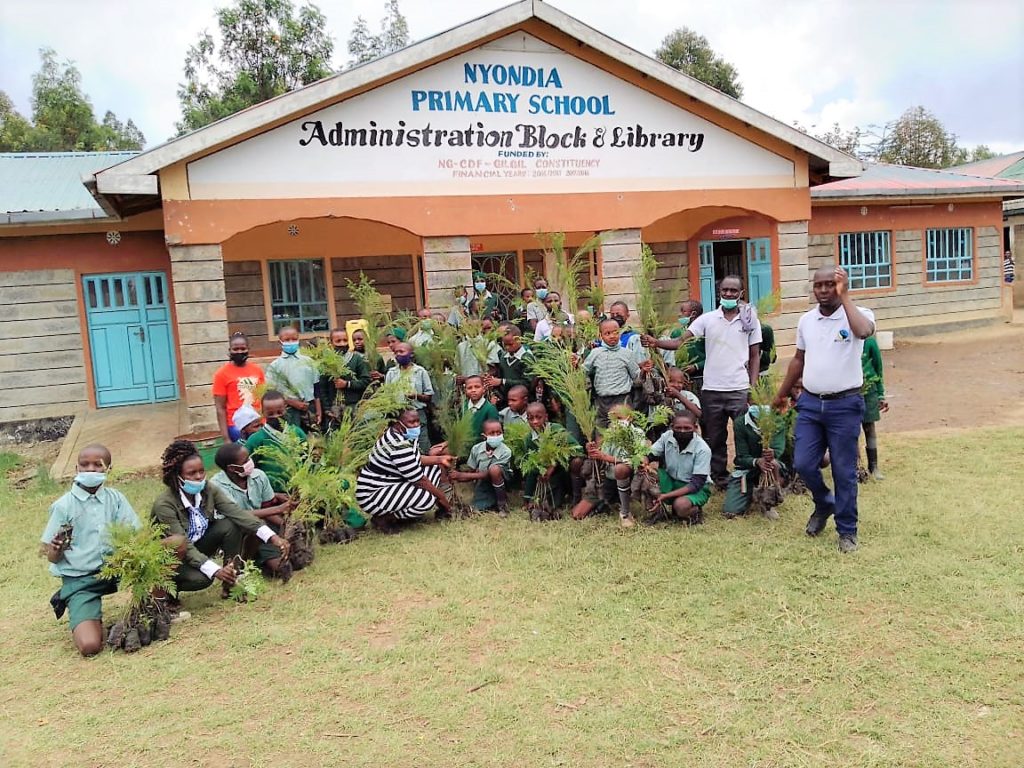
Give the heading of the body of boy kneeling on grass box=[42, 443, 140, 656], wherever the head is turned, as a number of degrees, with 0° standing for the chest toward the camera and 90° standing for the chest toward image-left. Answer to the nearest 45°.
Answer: approximately 0°

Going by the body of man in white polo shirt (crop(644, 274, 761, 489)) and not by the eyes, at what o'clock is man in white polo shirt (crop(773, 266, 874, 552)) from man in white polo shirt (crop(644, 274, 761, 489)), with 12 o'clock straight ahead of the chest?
man in white polo shirt (crop(773, 266, 874, 552)) is roughly at 11 o'clock from man in white polo shirt (crop(644, 274, 761, 489)).

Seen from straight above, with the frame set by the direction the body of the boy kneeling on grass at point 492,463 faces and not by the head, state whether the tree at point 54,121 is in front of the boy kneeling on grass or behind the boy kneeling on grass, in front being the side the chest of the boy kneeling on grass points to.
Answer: behind

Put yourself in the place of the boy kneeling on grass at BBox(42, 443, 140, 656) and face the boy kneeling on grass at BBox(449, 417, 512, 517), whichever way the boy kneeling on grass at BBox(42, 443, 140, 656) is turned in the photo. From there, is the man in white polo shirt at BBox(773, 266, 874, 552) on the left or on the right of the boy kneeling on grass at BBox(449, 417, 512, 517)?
right

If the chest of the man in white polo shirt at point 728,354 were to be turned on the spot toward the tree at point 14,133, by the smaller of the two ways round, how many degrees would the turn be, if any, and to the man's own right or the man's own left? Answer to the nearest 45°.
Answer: approximately 135° to the man's own right
